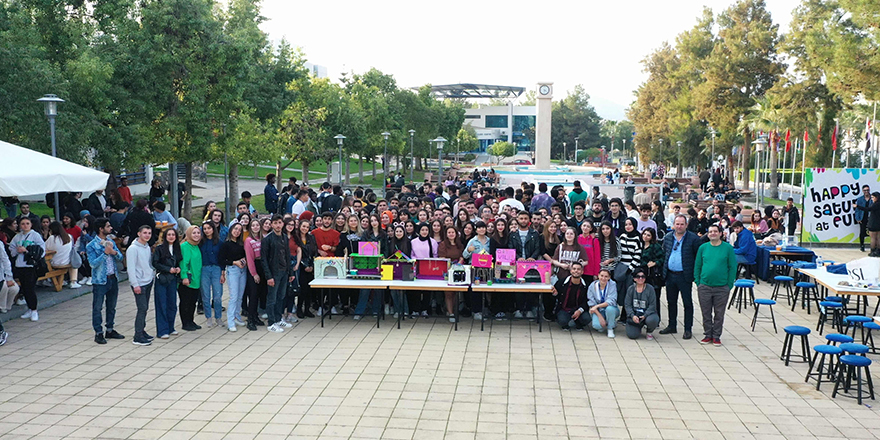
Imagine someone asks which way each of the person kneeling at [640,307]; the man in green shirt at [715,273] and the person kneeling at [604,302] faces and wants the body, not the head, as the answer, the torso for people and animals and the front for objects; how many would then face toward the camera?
3

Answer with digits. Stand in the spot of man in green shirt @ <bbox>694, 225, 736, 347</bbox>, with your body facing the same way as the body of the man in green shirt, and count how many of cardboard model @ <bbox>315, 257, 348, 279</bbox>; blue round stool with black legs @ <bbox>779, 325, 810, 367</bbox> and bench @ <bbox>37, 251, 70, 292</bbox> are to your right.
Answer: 2

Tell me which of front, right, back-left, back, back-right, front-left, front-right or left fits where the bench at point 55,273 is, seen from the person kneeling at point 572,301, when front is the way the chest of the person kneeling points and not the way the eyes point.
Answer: right

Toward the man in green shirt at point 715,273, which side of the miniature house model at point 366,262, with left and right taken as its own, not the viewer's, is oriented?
left

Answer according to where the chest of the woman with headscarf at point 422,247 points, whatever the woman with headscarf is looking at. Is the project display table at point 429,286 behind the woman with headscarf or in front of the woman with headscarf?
in front

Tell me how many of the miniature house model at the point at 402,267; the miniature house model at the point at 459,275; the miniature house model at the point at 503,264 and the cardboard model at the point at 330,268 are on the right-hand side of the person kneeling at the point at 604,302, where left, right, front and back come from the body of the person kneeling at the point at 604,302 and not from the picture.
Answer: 4

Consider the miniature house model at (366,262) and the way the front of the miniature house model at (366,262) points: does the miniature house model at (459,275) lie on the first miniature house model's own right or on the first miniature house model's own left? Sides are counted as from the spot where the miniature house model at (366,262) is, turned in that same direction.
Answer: on the first miniature house model's own left

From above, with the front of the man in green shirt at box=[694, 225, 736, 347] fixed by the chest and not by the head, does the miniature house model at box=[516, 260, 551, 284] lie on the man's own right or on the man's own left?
on the man's own right

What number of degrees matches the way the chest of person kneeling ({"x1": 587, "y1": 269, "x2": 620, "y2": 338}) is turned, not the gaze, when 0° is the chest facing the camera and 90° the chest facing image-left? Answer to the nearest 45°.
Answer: approximately 0°

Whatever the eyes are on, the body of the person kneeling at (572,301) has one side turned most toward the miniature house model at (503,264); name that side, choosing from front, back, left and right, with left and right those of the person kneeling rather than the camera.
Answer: right

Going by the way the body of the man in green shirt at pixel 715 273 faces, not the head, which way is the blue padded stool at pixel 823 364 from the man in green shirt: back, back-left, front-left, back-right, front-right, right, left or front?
front-left

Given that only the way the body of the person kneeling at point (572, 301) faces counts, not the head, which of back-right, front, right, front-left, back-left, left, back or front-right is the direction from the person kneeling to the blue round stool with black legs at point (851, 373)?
front-left
